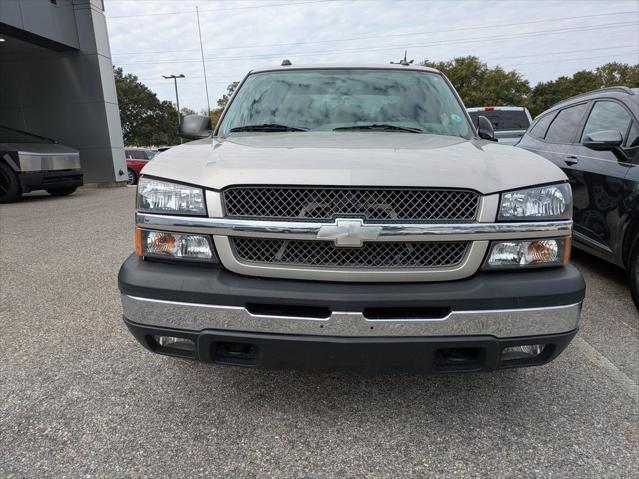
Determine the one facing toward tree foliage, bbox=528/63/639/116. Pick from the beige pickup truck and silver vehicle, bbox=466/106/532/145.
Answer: the silver vehicle

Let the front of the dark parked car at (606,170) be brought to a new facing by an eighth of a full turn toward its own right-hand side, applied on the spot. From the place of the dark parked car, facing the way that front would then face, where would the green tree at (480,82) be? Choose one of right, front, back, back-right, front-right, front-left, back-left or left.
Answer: back

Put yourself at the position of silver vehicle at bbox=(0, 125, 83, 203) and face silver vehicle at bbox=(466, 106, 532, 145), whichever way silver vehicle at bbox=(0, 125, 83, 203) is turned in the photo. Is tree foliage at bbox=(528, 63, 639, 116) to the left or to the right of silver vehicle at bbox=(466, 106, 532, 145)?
left

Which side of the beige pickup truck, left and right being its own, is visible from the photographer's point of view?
front

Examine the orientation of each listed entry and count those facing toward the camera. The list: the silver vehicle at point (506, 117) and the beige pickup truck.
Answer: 1

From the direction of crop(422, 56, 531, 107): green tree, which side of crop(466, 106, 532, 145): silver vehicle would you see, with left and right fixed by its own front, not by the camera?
front

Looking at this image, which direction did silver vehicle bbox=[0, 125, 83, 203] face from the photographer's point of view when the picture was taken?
facing the viewer and to the right of the viewer

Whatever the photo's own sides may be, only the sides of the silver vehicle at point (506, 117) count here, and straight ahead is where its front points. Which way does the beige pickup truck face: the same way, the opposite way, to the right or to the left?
the opposite way

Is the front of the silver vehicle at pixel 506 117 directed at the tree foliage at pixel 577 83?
yes

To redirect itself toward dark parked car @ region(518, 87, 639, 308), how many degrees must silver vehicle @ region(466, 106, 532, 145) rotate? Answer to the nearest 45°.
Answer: approximately 180°

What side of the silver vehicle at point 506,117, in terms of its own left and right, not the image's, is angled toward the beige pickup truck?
back

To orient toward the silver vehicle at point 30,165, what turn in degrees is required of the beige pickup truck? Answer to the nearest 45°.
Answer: approximately 135° to its right

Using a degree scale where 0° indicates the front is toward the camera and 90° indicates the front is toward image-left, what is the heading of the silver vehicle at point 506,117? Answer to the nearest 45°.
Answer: approximately 180°
